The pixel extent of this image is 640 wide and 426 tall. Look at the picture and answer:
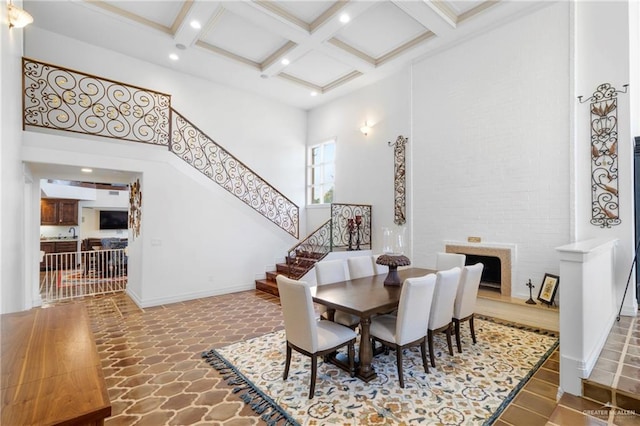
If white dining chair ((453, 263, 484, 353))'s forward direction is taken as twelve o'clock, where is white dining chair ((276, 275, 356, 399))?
white dining chair ((276, 275, 356, 399)) is roughly at 9 o'clock from white dining chair ((453, 263, 484, 353)).

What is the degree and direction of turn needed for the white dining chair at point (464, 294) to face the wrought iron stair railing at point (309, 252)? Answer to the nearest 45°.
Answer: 0° — it already faces it

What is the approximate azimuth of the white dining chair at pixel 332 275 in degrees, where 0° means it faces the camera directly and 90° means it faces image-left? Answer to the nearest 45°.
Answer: approximately 315°

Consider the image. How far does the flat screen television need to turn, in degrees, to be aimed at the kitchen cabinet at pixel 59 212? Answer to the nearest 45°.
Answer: approximately 90° to its right

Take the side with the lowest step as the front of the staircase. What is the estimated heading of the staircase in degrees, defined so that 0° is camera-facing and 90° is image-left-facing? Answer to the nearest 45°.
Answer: approximately 45°

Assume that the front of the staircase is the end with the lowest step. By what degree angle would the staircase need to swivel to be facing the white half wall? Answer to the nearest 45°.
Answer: approximately 90° to its left

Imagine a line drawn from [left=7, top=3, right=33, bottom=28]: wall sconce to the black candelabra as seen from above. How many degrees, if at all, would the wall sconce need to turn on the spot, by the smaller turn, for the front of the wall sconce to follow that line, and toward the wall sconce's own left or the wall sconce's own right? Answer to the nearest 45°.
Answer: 0° — it already faces it

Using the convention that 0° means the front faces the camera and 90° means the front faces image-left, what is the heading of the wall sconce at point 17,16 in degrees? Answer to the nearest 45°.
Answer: approximately 270°

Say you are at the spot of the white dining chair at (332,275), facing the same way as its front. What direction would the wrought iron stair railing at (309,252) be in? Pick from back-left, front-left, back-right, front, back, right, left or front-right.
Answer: back-left

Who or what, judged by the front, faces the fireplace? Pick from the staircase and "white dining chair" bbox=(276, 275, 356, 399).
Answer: the white dining chair

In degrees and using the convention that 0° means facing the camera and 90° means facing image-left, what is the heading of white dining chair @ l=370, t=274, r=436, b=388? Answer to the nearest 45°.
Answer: approximately 135°

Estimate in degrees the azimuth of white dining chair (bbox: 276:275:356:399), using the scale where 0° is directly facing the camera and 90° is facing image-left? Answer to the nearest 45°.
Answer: approximately 225°

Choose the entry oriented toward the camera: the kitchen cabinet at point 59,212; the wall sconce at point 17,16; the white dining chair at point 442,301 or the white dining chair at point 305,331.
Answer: the kitchen cabinet

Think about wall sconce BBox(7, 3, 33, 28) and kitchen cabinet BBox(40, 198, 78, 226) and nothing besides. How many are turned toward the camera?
1
